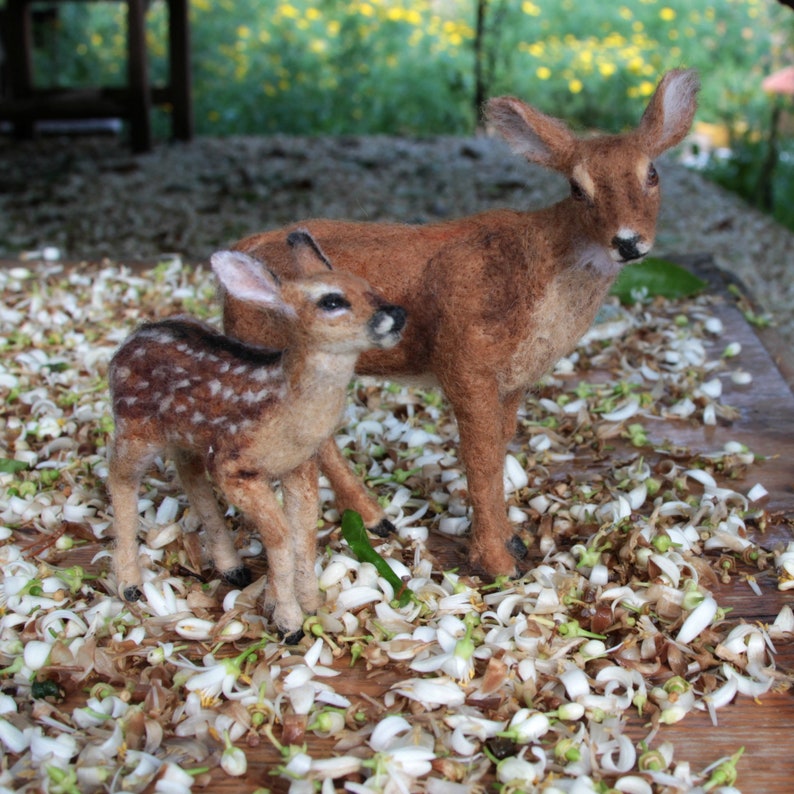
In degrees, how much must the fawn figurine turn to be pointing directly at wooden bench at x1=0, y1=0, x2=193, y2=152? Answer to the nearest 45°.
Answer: approximately 135° to its left

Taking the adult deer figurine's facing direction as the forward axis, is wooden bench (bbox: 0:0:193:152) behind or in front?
behind

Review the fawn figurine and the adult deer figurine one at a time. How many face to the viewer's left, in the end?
0

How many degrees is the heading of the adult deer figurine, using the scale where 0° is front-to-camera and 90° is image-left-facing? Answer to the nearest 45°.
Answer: approximately 315°

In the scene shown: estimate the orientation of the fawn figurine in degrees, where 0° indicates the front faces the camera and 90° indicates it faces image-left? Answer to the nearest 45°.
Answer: approximately 315°

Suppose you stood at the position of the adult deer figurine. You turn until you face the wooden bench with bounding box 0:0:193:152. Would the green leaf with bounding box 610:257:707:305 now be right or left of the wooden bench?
right
